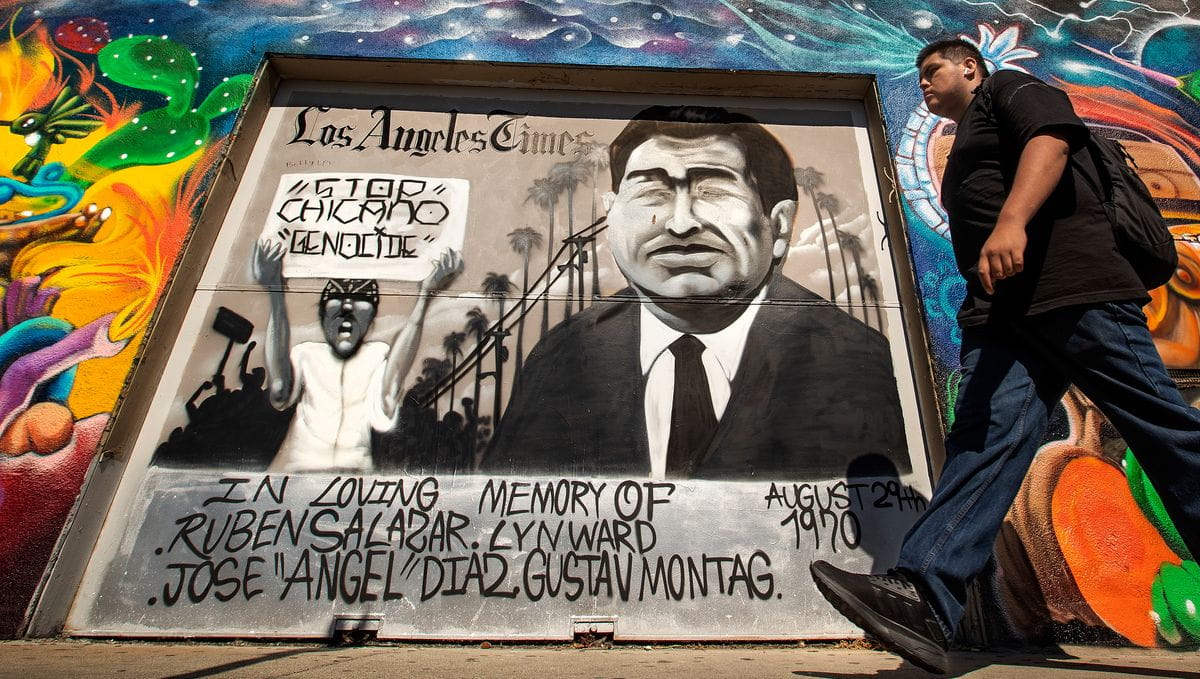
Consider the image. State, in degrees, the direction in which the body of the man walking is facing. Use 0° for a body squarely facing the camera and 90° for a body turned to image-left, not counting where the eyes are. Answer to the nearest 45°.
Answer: approximately 90°

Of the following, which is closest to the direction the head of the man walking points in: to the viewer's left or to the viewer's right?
to the viewer's left
